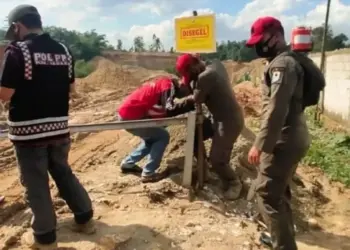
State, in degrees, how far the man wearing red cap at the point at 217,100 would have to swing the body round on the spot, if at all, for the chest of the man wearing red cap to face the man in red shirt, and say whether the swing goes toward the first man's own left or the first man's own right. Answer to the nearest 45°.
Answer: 0° — they already face them

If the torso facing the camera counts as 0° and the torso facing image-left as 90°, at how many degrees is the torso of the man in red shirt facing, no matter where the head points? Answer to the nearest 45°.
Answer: approximately 270°

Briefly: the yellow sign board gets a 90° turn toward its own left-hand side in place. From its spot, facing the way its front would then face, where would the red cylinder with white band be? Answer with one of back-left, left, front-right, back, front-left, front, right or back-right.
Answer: front-right

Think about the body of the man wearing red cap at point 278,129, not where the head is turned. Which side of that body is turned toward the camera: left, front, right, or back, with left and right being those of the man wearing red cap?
left

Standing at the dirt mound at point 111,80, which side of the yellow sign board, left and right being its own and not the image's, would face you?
back

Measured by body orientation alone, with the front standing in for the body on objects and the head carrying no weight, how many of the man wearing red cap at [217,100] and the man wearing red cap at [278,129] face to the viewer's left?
2

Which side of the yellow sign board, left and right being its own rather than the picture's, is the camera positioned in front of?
front

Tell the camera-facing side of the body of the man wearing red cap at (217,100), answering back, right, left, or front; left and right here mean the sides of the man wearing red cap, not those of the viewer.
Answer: left

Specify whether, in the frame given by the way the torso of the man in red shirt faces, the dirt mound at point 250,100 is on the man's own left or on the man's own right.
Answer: on the man's own left

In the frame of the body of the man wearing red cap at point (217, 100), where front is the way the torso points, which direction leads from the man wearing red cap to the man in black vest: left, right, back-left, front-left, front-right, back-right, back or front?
front-left

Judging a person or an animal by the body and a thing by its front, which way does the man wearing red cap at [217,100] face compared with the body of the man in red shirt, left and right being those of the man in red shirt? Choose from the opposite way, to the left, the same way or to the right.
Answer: the opposite way

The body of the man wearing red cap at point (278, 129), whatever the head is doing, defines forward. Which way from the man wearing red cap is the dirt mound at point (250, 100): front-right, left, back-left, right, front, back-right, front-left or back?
right

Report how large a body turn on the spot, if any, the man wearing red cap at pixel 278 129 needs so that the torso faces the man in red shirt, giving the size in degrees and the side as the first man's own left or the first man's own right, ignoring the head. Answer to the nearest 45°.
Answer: approximately 45° to the first man's own right
